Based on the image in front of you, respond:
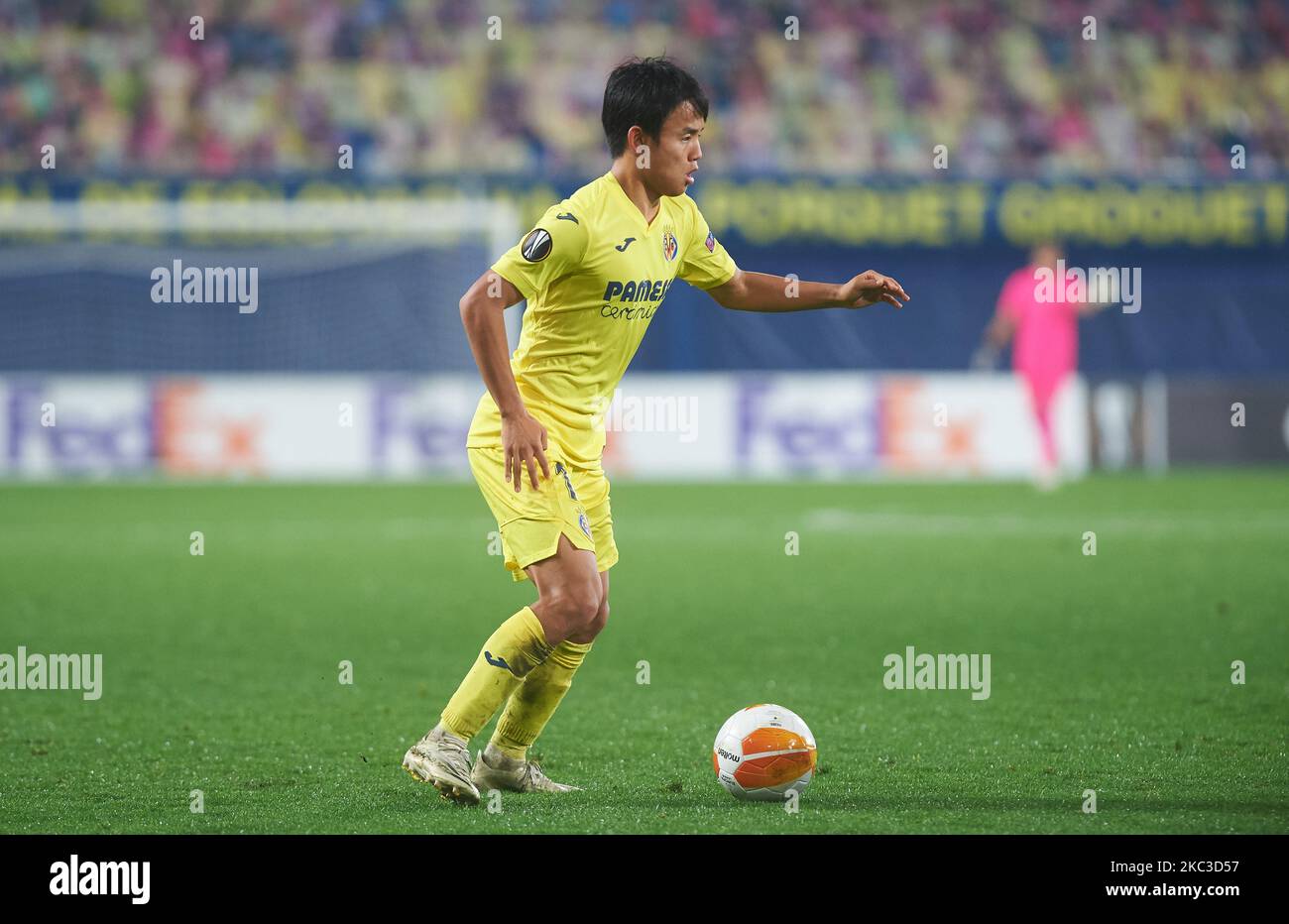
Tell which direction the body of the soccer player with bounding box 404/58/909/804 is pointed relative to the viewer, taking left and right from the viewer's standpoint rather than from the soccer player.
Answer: facing the viewer and to the right of the viewer

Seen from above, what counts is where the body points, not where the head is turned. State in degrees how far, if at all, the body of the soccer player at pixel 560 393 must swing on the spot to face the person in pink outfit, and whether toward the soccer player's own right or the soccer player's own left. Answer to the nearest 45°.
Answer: approximately 135° to the soccer player's own left
